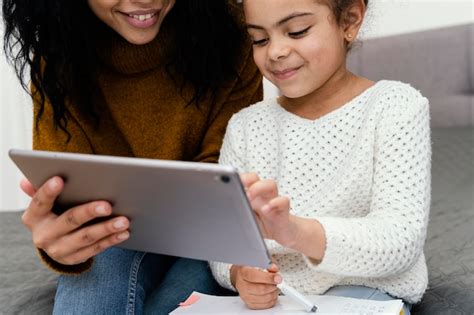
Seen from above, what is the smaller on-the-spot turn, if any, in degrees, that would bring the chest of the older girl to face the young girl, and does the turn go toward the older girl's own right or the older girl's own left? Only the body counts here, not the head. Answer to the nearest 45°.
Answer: approximately 45° to the older girl's own left

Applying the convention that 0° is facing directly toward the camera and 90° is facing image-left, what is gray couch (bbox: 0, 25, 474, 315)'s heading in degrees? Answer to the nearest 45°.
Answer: approximately 0°

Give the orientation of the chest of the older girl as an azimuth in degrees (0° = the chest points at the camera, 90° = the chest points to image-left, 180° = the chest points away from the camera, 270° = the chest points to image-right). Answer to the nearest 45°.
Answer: approximately 0°
